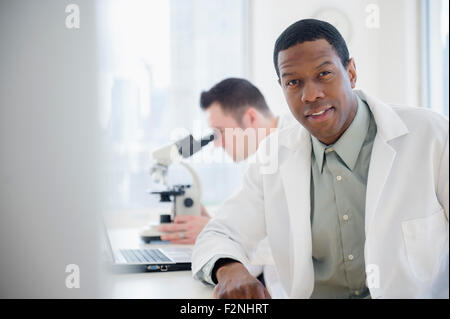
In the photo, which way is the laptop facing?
to the viewer's right

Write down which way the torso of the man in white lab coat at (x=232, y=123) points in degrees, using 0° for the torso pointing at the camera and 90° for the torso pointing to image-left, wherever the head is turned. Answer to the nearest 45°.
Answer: approximately 90°

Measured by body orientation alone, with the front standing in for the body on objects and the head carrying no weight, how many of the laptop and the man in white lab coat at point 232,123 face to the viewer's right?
1

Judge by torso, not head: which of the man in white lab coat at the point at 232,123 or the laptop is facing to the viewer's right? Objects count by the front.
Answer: the laptop

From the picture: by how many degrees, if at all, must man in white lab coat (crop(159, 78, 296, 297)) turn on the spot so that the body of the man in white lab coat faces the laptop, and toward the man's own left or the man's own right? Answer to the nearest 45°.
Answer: approximately 90° to the man's own left

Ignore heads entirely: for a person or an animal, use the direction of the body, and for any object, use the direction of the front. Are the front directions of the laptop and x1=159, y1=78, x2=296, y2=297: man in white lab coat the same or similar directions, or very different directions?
very different directions

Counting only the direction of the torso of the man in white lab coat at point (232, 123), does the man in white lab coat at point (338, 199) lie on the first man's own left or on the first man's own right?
on the first man's own left
